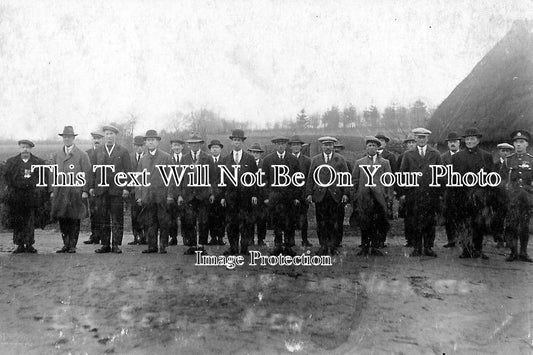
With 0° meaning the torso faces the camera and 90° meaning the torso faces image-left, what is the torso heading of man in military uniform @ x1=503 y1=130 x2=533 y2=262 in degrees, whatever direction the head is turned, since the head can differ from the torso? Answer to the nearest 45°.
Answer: approximately 0°

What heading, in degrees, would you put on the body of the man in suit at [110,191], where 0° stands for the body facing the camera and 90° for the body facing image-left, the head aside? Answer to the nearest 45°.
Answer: approximately 0°

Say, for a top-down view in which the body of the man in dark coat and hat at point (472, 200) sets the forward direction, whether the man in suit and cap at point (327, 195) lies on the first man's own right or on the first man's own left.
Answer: on the first man's own right

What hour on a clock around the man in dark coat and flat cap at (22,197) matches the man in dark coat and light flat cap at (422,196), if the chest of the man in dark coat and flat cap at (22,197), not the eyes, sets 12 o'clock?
the man in dark coat and light flat cap at (422,196) is roughly at 10 o'clock from the man in dark coat and flat cap at (22,197).
